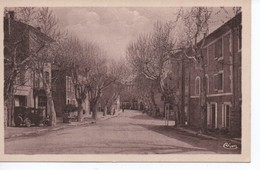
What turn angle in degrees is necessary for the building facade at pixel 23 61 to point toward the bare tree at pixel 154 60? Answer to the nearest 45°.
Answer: approximately 45° to its left

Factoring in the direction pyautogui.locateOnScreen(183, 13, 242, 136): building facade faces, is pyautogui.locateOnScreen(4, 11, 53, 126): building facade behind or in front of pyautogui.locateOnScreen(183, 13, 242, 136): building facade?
in front

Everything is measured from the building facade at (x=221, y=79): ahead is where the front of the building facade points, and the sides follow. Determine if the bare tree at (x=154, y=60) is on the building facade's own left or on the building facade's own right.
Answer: on the building facade's own right

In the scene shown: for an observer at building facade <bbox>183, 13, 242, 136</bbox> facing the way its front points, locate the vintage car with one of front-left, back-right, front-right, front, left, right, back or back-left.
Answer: front-right

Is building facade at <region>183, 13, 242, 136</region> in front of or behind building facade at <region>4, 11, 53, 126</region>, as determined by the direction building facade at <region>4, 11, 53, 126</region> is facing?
in front

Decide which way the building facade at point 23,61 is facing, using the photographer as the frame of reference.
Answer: facing the viewer and to the right of the viewer

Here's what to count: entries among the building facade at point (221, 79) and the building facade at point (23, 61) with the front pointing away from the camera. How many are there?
0

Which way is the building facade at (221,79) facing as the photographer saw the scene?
facing the viewer and to the left of the viewer
